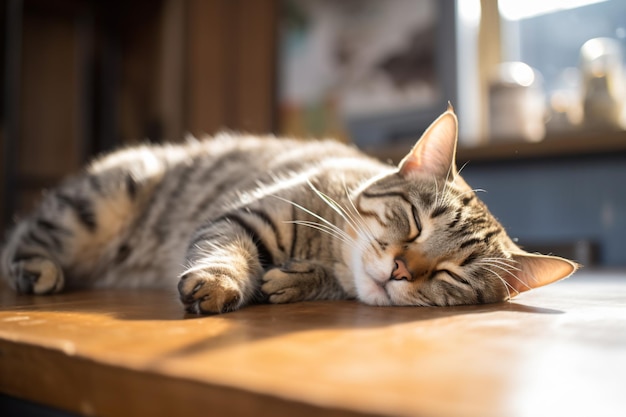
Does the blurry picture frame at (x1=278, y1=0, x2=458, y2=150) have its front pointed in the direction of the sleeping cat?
yes

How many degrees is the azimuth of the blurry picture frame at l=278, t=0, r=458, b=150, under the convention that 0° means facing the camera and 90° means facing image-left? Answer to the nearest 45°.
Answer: approximately 0°
